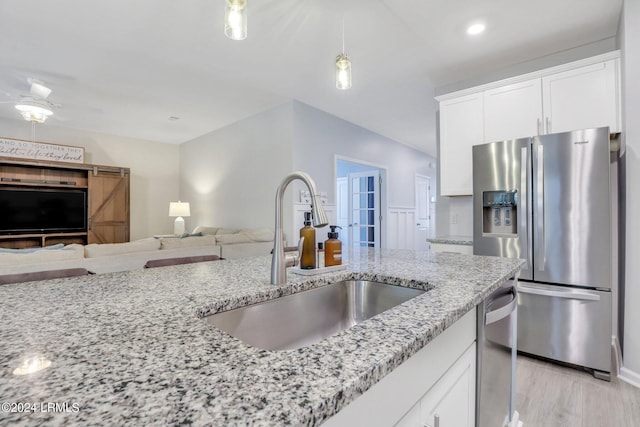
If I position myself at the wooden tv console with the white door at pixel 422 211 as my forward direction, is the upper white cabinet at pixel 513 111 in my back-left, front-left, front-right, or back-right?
front-right

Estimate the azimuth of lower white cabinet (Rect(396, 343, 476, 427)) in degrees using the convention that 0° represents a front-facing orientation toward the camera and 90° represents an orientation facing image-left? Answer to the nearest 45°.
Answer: approximately 270°

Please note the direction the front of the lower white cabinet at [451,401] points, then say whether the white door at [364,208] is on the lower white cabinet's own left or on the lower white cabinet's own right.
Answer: on the lower white cabinet's own left

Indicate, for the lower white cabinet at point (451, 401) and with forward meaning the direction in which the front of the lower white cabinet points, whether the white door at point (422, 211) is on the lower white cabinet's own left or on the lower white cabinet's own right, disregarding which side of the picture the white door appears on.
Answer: on the lower white cabinet's own left

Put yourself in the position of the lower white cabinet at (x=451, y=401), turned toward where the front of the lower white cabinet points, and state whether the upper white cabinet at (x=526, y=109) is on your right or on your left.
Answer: on your left

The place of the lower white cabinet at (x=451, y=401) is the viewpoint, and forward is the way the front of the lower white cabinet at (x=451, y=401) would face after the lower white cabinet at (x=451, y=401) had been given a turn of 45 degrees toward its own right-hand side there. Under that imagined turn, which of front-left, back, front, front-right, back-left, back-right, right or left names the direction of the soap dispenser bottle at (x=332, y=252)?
back

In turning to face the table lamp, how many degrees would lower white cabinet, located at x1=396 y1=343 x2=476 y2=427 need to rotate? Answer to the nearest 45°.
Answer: approximately 135° to its left

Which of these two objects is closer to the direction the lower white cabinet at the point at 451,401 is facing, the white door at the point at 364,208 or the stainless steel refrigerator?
the stainless steel refrigerator

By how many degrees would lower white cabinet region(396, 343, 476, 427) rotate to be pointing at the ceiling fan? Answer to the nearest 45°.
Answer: approximately 180°

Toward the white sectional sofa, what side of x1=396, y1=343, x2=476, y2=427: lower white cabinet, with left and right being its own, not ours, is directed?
back

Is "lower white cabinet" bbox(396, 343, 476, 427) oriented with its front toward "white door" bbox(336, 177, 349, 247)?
no

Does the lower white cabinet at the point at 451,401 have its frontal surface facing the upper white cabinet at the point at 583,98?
no

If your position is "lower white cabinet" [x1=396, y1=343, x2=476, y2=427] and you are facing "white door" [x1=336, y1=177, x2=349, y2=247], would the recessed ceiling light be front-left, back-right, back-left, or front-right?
front-right

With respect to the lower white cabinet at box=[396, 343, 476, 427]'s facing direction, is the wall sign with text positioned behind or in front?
behind

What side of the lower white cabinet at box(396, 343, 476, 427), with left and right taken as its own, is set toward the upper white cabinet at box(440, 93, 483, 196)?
left
